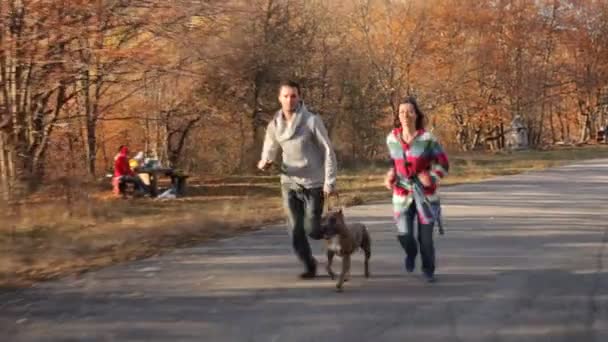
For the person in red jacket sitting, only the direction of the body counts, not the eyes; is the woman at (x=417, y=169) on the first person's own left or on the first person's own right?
on the first person's own right

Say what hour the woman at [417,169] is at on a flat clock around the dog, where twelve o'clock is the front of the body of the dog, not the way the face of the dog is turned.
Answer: The woman is roughly at 7 o'clock from the dog.

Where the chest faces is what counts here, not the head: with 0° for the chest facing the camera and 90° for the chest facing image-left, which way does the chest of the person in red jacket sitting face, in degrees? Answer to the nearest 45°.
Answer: approximately 270°

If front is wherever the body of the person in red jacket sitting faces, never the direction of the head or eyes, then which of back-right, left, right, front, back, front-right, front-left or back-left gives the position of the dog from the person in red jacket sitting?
right

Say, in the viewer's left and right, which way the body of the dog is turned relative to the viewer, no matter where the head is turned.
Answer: facing the viewer and to the left of the viewer

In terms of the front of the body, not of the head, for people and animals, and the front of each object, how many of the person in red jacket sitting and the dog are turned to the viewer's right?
1

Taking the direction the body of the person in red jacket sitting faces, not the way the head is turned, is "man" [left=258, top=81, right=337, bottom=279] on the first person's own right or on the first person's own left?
on the first person's own right
